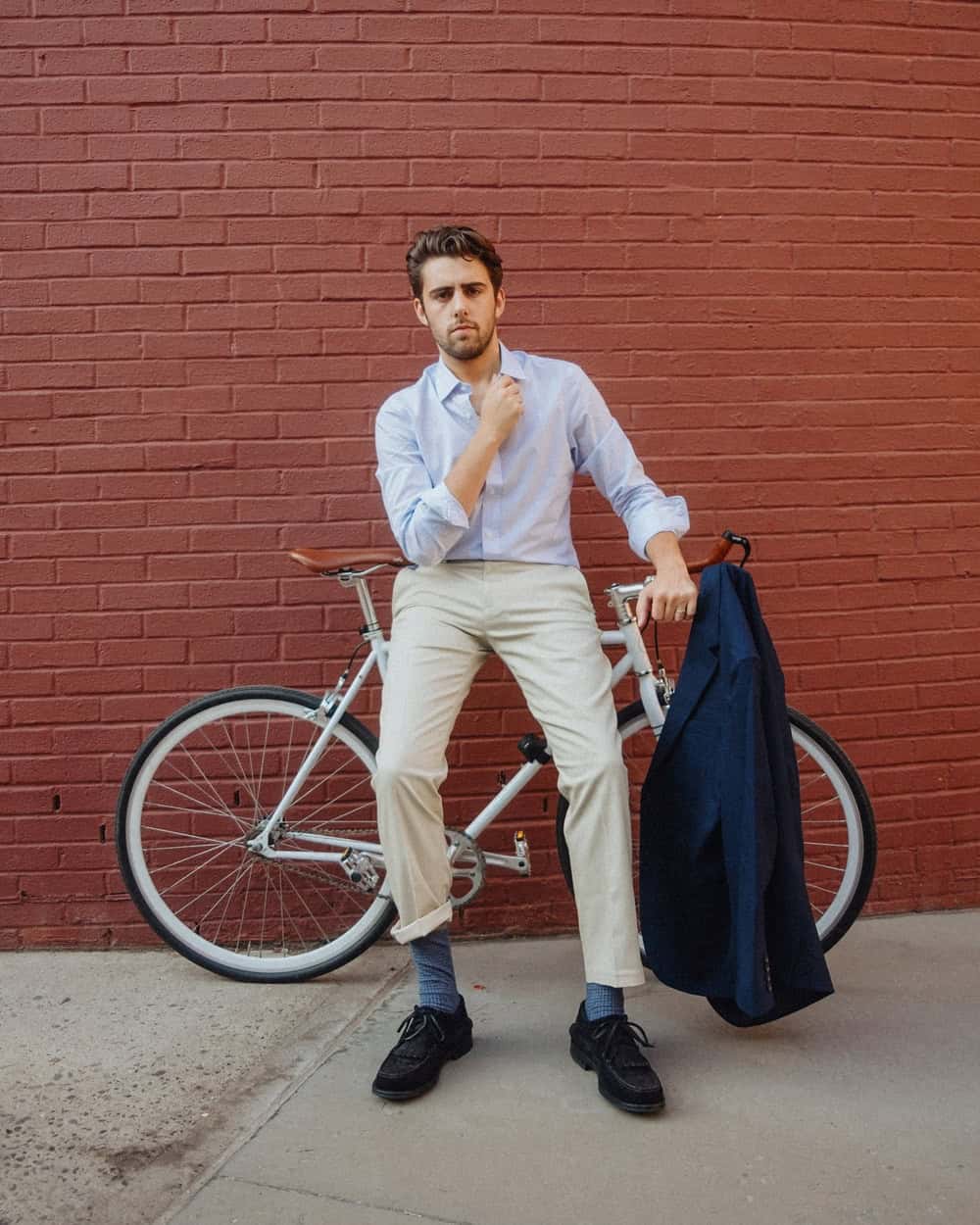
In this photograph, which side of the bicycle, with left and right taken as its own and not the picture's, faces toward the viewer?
right

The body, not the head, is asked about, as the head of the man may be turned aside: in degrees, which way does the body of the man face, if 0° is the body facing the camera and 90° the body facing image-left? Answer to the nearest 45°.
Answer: approximately 0°
